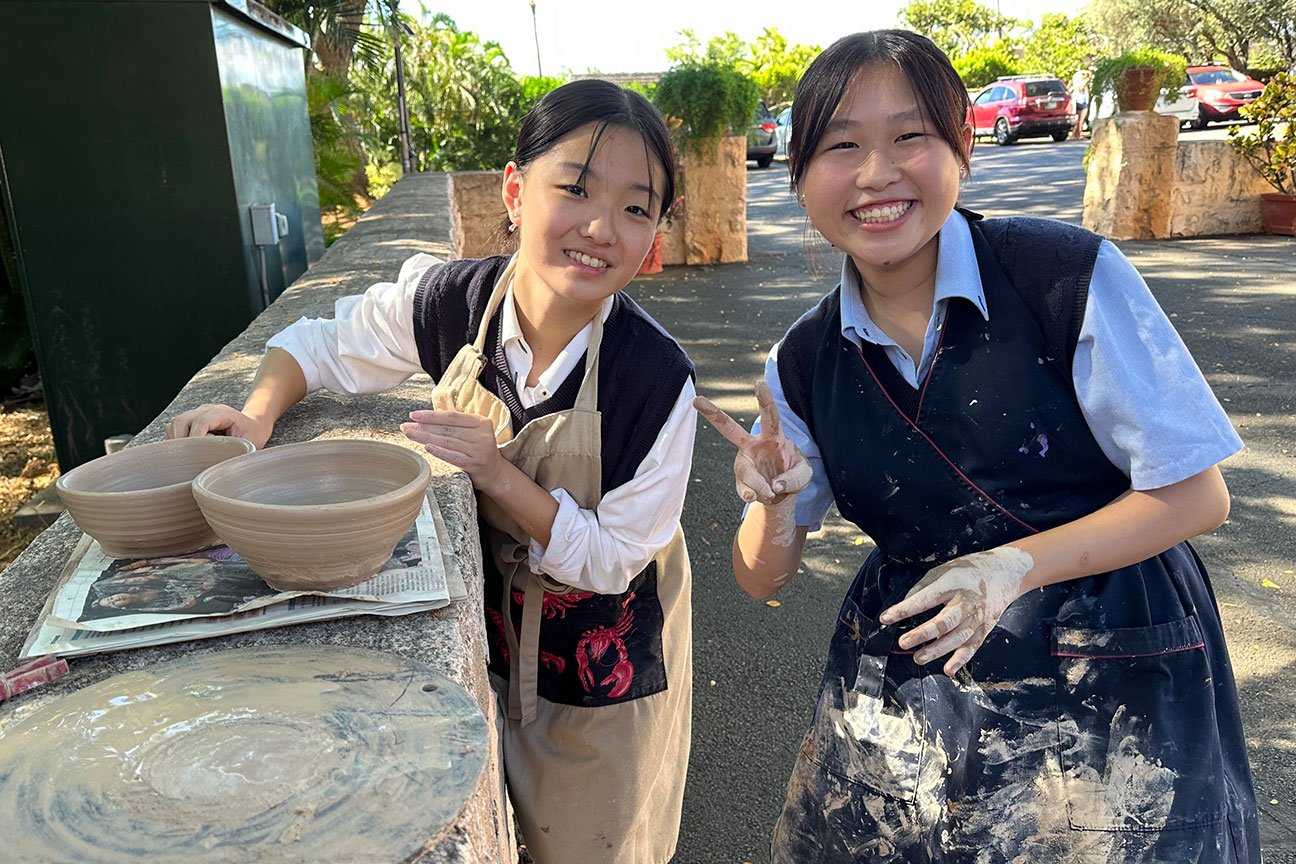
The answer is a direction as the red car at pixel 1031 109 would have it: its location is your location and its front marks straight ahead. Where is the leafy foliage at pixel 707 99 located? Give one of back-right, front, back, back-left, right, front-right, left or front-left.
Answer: back-left

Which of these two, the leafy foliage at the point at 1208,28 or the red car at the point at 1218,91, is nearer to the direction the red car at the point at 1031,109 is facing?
the leafy foliage

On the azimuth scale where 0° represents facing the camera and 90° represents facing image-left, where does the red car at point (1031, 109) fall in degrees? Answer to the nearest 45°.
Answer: approximately 135°

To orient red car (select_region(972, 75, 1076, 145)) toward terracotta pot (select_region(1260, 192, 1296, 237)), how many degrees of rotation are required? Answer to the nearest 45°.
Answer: approximately 135° to its left

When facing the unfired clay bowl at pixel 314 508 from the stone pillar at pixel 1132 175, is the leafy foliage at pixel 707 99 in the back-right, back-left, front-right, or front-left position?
front-right

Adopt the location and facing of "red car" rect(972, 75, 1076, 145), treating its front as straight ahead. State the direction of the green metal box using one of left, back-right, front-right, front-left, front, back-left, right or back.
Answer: back-left

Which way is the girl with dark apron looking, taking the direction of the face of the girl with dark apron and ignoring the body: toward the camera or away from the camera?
toward the camera

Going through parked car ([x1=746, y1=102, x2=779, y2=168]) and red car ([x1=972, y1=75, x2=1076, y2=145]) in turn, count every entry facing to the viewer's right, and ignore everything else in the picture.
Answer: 0

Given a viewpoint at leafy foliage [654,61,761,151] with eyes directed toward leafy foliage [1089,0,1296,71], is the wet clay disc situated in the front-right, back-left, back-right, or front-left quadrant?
back-right
